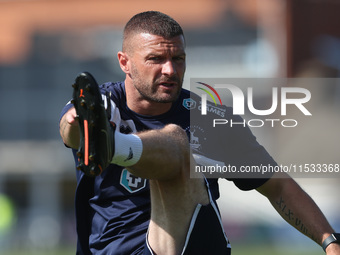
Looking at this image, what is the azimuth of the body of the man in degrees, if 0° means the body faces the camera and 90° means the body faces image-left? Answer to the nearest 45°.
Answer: approximately 0°
